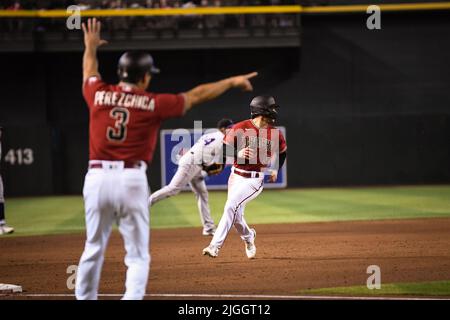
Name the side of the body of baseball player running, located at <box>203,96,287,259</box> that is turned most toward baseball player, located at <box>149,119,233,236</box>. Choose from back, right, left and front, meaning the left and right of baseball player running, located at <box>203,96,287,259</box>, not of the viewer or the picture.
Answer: back

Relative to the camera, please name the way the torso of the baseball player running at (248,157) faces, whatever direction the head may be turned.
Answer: toward the camera
